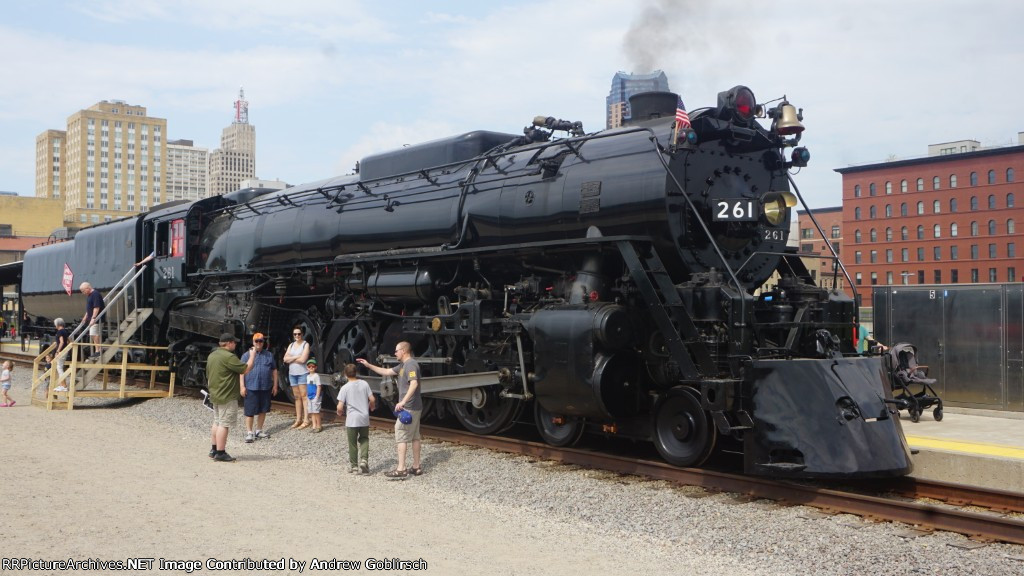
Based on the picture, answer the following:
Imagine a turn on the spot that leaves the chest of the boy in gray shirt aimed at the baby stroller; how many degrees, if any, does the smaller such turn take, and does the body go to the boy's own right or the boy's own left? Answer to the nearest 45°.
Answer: approximately 90° to the boy's own right

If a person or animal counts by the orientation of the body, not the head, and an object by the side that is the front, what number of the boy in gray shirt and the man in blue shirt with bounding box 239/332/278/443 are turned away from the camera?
1

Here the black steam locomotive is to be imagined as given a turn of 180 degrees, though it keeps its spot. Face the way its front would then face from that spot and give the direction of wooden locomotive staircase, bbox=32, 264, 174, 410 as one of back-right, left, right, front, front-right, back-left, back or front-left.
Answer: front

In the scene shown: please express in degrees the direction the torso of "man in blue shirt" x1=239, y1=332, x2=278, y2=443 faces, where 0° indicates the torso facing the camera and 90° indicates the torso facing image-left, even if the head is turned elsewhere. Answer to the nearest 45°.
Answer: approximately 0°

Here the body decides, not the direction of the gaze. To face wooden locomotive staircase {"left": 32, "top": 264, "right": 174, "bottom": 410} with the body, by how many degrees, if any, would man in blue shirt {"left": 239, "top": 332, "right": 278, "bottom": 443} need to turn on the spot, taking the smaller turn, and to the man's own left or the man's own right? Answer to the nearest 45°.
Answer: approximately 135° to the man's own right

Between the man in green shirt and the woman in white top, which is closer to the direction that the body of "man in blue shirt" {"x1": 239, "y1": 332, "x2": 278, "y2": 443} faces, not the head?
the man in green shirt

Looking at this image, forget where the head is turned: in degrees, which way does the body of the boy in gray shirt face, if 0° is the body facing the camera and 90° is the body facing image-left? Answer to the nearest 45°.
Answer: approximately 180°

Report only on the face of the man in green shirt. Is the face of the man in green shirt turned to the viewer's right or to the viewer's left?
to the viewer's right

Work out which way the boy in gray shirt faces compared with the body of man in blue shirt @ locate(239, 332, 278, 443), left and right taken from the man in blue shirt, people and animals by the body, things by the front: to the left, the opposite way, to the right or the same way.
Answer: the opposite way

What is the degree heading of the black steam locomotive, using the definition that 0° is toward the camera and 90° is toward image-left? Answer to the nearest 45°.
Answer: approximately 315°
